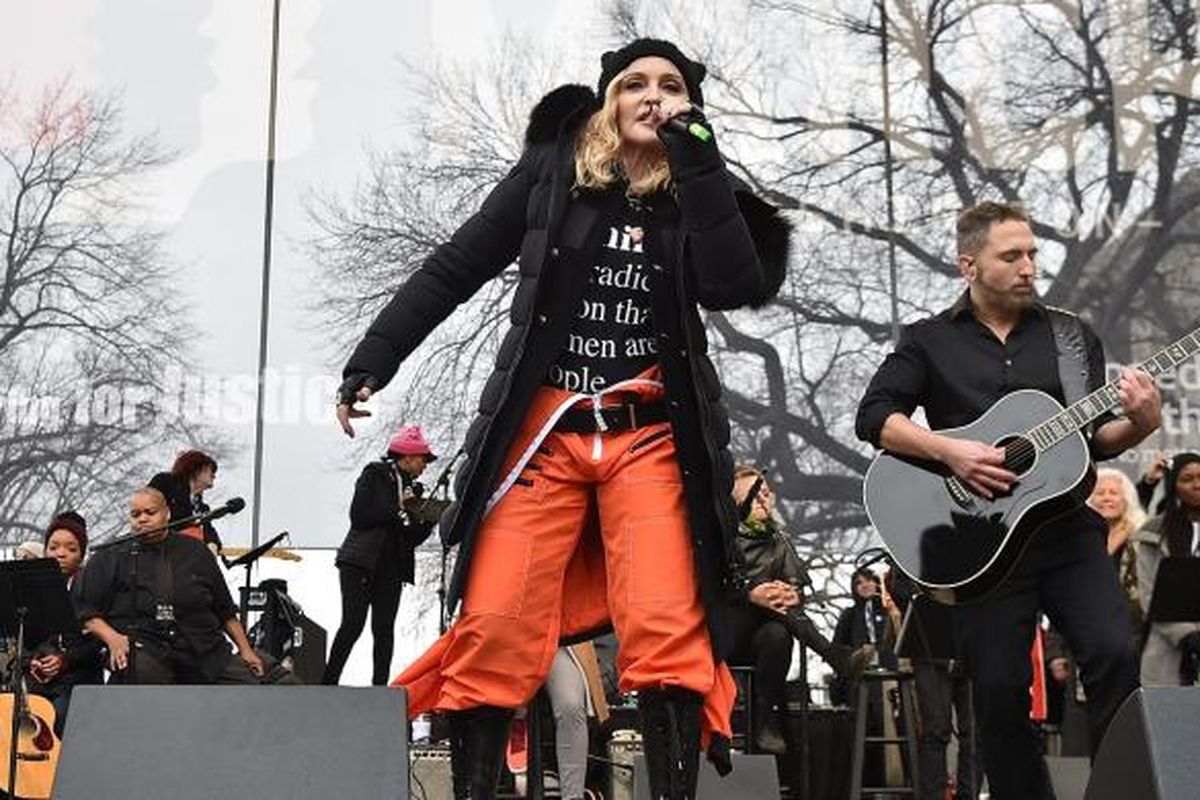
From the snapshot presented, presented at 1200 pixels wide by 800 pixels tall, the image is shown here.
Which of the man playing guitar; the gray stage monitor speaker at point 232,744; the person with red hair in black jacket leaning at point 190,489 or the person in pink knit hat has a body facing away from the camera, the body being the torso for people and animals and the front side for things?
the gray stage monitor speaker

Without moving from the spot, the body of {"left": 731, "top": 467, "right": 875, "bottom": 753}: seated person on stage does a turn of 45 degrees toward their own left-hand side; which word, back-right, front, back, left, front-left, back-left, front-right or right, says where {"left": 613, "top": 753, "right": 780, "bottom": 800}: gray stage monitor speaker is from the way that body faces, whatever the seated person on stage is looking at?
right

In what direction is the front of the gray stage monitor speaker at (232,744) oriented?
away from the camera

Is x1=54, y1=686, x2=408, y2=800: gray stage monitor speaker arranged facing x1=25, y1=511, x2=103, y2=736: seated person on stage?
yes

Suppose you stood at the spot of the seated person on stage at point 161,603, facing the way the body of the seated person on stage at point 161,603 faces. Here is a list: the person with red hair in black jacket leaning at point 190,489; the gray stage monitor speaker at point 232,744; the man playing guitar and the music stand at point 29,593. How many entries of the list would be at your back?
1

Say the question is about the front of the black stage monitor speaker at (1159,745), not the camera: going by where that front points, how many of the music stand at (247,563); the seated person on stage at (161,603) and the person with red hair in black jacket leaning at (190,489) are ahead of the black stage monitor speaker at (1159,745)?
3

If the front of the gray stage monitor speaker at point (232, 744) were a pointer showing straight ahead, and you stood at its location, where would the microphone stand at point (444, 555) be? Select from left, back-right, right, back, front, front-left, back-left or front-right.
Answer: front

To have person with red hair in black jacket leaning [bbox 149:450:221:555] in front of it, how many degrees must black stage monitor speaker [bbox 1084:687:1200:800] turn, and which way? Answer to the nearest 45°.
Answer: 0° — it already faces them

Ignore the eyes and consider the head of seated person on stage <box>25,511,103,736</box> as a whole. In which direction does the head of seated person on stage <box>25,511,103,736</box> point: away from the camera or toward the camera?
toward the camera

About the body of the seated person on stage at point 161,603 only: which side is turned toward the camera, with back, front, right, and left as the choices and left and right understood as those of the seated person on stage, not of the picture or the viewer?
front

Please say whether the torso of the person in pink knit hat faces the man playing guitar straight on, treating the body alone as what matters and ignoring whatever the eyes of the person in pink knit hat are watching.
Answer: no

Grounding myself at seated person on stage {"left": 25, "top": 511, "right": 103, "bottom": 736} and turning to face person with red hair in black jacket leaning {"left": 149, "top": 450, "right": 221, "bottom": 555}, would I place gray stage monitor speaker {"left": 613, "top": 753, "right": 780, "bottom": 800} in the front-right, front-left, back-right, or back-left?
back-right

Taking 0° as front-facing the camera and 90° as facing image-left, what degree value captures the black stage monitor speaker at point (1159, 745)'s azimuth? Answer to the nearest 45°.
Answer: approximately 135°
